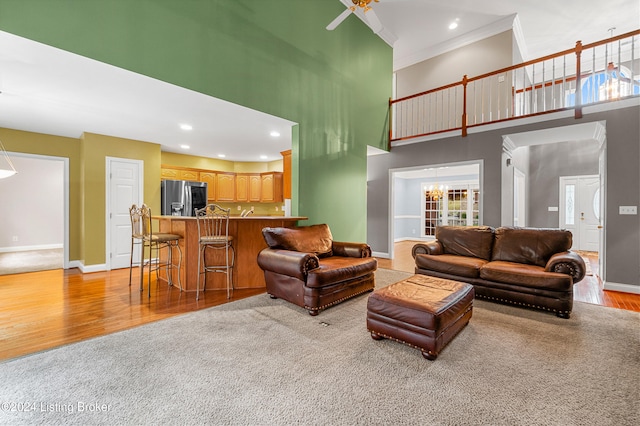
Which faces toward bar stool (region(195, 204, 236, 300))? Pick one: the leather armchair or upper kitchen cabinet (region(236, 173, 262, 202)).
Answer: the upper kitchen cabinet

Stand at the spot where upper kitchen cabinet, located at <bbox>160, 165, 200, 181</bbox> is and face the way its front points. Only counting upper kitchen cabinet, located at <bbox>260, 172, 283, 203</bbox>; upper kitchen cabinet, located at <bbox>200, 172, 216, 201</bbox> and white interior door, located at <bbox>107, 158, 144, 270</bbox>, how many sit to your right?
1

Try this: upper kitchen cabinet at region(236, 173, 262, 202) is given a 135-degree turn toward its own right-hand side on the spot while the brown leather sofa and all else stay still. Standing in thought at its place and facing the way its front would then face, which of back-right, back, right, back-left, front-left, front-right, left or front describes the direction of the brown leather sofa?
back

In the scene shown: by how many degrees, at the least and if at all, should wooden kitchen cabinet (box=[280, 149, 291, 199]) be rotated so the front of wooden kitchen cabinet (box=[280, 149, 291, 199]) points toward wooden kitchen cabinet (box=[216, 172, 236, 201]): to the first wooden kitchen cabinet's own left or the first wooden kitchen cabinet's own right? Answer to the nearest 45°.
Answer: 0° — it already faces it

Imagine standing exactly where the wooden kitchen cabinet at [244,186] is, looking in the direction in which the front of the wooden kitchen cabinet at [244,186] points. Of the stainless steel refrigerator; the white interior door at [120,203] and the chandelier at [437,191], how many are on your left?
1

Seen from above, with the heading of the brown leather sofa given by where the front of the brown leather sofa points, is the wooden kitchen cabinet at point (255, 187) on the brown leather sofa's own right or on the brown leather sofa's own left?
on the brown leather sofa's own right

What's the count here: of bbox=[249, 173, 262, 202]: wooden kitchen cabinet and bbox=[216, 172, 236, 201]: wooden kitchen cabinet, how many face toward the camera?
2

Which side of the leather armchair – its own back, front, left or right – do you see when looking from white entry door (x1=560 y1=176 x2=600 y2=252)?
left

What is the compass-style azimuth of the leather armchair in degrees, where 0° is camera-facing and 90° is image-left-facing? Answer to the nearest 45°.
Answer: approximately 315°

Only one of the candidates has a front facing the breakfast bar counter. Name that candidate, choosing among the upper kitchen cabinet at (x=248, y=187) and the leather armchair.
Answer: the upper kitchen cabinet

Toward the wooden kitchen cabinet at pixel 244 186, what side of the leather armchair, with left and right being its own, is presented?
back

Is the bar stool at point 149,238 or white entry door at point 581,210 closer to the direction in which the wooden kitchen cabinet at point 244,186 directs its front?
the bar stool
